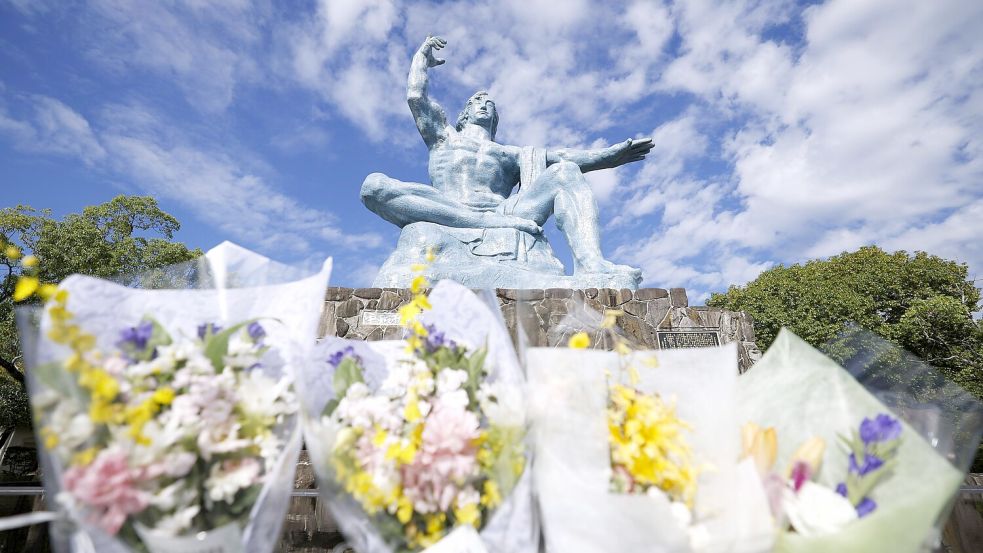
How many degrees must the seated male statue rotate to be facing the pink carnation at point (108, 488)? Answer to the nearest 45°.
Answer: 0° — it already faces it

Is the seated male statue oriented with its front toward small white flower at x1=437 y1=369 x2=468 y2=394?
yes

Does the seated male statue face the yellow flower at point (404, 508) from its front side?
yes

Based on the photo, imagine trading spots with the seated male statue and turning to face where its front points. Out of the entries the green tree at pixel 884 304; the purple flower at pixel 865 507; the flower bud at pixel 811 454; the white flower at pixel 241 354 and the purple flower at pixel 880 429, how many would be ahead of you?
4

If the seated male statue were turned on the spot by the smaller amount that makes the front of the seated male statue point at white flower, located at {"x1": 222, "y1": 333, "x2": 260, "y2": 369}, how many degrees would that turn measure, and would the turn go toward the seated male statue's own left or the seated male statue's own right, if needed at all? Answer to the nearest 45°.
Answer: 0° — it already faces it

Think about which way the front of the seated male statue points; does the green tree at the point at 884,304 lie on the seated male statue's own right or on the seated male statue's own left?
on the seated male statue's own left

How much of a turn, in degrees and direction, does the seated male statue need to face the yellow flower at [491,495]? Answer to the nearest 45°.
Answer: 0° — it already faces it

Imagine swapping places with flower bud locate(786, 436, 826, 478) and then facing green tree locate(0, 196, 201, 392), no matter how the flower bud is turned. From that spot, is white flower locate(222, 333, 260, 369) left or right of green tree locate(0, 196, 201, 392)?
left

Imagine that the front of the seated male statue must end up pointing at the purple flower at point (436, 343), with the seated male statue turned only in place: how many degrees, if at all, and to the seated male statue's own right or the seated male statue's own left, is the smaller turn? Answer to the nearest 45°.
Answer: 0° — it already faces it

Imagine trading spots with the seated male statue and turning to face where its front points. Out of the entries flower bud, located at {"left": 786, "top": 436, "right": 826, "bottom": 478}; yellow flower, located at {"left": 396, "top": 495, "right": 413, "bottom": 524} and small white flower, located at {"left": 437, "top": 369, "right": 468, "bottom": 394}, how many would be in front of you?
3

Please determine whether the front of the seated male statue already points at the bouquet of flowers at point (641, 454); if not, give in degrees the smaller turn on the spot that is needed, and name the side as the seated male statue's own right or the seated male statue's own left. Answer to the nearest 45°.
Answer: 0° — it already faces it

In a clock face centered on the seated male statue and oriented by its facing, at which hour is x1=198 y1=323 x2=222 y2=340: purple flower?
The purple flower is roughly at 12 o'clock from the seated male statue.

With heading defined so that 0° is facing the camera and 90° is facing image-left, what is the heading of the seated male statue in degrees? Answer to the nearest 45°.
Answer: approximately 0°
